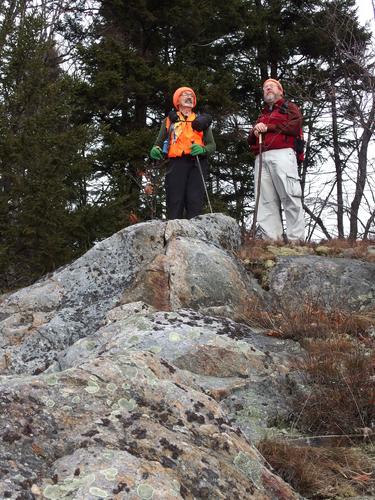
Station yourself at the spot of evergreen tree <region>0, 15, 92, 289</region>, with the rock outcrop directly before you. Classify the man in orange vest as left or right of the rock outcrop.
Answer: left

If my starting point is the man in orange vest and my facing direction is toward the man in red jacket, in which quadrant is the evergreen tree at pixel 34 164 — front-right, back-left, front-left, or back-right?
back-left

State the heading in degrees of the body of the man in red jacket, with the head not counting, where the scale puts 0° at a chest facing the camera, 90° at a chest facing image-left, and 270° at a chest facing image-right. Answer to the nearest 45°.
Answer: approximately 45°
